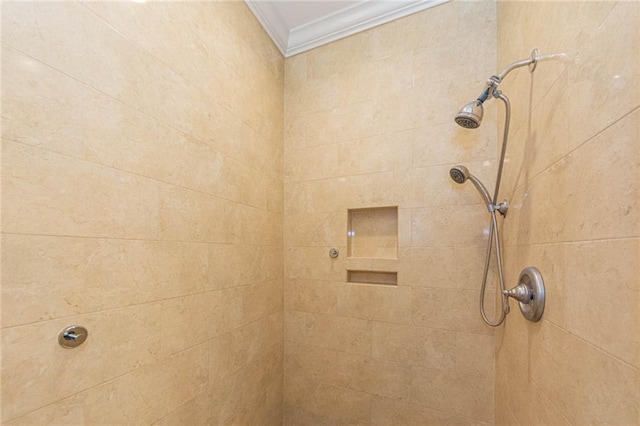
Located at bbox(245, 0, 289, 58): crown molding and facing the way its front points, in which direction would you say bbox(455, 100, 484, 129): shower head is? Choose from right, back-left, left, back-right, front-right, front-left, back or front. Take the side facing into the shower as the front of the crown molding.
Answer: front-right

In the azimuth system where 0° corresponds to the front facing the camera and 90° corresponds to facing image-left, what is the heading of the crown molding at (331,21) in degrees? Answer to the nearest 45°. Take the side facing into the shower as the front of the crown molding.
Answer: approximately 0°

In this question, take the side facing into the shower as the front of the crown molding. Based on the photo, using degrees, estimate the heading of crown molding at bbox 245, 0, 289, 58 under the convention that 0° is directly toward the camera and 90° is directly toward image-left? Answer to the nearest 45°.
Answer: approximately 270°
